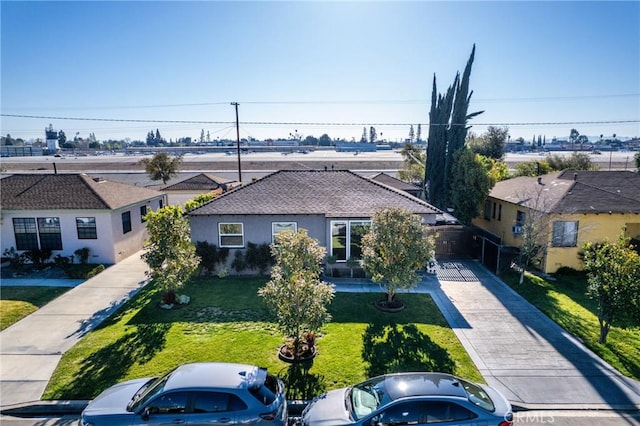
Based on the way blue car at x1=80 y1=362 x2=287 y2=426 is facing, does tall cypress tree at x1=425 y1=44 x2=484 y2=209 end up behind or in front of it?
behind

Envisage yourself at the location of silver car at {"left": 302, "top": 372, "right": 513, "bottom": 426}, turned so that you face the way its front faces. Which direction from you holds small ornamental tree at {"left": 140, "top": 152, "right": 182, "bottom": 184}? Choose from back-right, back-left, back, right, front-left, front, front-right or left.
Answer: front-right

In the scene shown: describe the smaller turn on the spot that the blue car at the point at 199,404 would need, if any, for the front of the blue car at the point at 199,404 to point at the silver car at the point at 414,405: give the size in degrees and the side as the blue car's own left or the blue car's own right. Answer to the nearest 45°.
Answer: approximately 135° to the blue car's own left

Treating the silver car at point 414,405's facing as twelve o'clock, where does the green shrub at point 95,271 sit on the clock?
The green shrub is roughly at 1 o'clock from the silver car.

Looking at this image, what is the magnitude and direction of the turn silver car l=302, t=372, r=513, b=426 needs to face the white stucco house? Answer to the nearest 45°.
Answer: approximately 45° to its right

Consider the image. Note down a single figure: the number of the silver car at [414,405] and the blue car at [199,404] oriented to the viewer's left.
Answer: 2

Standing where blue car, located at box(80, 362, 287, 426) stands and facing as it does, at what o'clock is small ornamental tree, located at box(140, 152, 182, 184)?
The small ornamental tree is roughly at 3 o'clock from the blue car.

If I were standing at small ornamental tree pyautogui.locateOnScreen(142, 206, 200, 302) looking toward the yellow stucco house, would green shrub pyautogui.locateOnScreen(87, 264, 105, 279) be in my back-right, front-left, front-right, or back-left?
back-left

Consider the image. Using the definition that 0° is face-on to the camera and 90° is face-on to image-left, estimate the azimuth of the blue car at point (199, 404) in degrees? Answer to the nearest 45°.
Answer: approximately 90°

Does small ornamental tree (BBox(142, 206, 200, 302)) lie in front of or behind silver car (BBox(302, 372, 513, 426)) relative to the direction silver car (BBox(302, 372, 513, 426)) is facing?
in front

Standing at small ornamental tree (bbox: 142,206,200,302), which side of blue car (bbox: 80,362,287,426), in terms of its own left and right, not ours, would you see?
right

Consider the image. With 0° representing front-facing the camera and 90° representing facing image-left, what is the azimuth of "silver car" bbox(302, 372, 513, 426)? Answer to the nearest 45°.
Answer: approximately 90°
